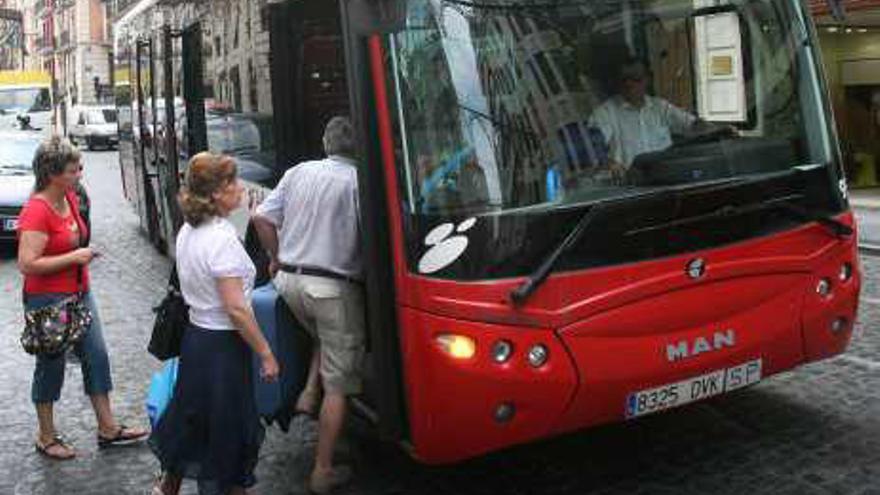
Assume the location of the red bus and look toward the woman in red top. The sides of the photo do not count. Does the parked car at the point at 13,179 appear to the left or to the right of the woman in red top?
right

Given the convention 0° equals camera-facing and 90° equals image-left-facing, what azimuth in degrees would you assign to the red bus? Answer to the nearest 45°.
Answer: approximately 315°
